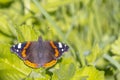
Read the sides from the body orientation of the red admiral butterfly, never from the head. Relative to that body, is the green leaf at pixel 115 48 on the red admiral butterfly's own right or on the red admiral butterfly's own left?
on the red admiral butterfly's own right

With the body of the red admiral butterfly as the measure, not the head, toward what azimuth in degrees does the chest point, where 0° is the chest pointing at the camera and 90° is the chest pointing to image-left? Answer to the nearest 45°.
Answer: approximately 180°

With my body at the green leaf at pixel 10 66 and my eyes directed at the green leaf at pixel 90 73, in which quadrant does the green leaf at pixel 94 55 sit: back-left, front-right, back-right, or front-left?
front-left

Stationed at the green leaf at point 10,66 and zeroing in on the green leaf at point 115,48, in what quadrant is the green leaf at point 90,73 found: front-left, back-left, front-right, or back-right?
front-right
